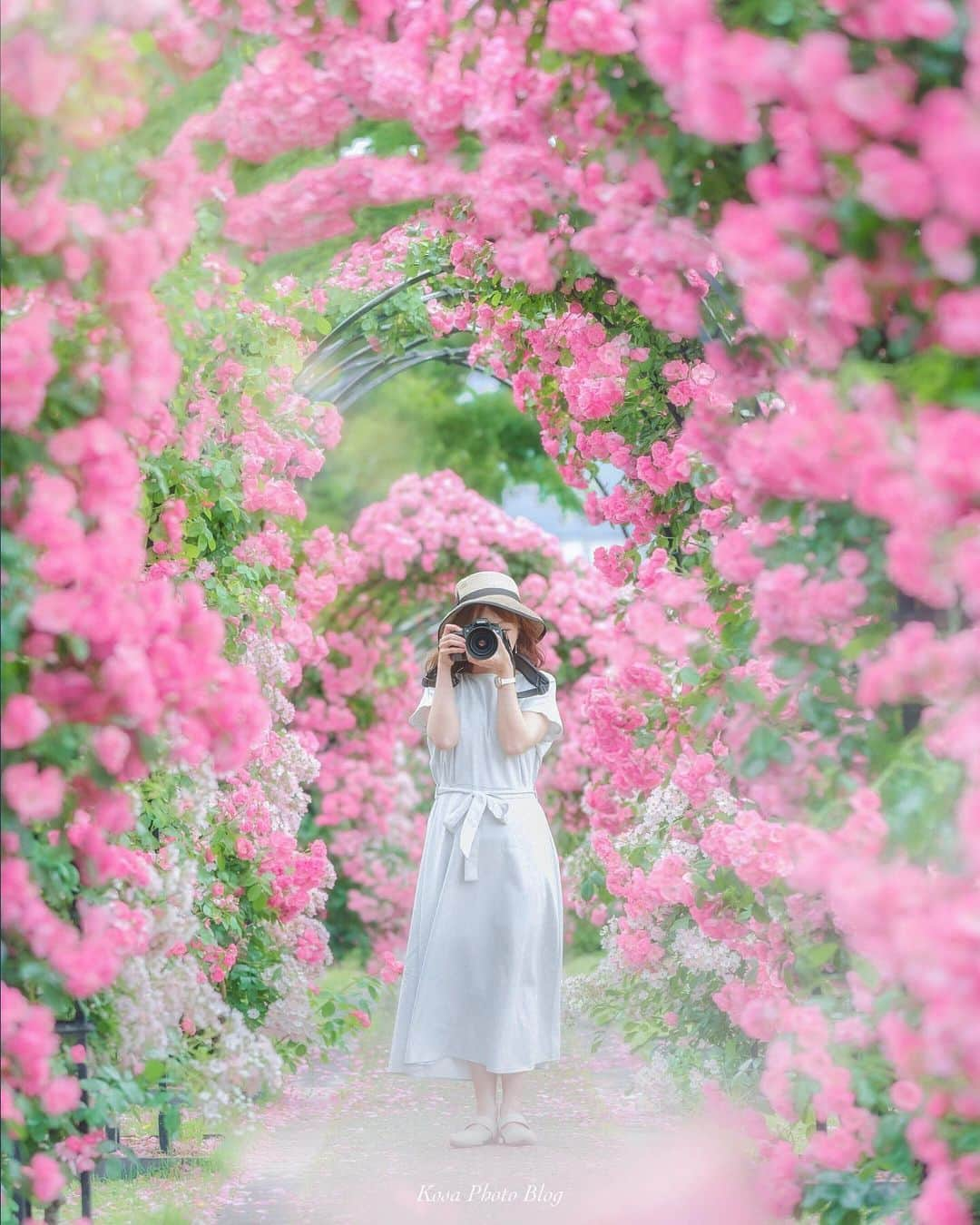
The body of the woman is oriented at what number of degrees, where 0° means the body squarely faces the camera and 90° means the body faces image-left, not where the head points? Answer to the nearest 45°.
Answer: approximately 0°

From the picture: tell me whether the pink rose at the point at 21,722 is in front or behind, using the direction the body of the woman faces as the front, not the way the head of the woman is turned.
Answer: in front

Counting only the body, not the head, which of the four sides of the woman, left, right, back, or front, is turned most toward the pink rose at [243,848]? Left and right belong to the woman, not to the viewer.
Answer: right

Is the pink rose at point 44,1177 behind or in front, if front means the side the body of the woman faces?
in front
